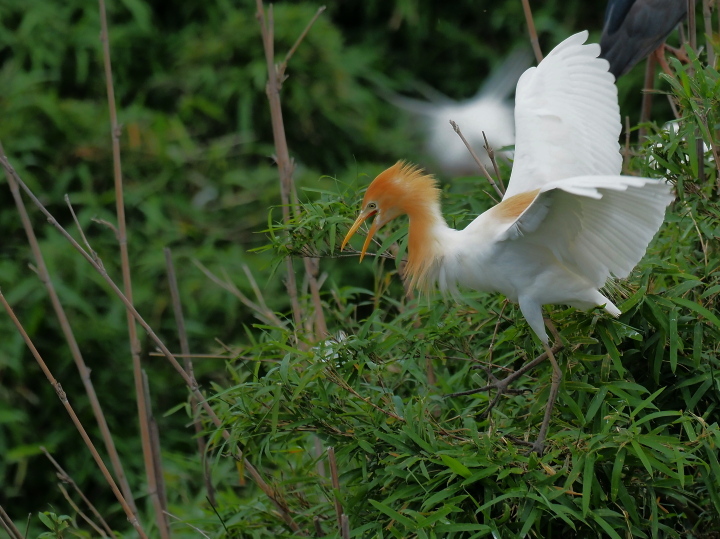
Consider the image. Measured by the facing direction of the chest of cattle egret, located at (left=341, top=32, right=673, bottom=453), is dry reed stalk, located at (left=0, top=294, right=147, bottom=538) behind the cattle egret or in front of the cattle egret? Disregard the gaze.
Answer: in front

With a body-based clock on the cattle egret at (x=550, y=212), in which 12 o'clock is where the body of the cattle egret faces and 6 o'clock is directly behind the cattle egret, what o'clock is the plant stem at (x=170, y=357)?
The plant stem is roughly at 11 o'clock from the cattle egret.

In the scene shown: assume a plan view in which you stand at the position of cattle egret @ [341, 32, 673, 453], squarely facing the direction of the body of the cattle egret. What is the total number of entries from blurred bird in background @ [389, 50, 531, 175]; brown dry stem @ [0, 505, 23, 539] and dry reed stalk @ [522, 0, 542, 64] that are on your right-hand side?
2

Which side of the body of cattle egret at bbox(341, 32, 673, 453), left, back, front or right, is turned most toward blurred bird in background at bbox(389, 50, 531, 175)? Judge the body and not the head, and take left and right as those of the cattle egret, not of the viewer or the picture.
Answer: right

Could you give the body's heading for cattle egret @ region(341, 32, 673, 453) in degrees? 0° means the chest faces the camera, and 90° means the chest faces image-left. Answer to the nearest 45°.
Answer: approximately 90°

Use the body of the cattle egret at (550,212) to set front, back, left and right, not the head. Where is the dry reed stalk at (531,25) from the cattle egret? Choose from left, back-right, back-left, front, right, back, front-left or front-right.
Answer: right

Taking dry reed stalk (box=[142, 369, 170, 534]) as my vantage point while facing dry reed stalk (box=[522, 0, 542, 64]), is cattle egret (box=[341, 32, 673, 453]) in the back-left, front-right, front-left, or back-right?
front-right

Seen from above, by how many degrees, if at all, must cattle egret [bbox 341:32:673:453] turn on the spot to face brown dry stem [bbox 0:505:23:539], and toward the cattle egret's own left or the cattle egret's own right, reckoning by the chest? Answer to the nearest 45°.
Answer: approximately 45° to the cattle egret's own left

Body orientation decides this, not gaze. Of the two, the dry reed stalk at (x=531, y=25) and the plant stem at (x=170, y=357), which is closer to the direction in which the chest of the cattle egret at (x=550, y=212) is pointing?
the plant stem

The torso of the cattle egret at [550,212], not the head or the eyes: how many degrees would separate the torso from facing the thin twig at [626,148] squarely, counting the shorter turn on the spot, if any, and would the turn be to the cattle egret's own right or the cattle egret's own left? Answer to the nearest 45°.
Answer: approximately 90° to the cattle egret's own right
